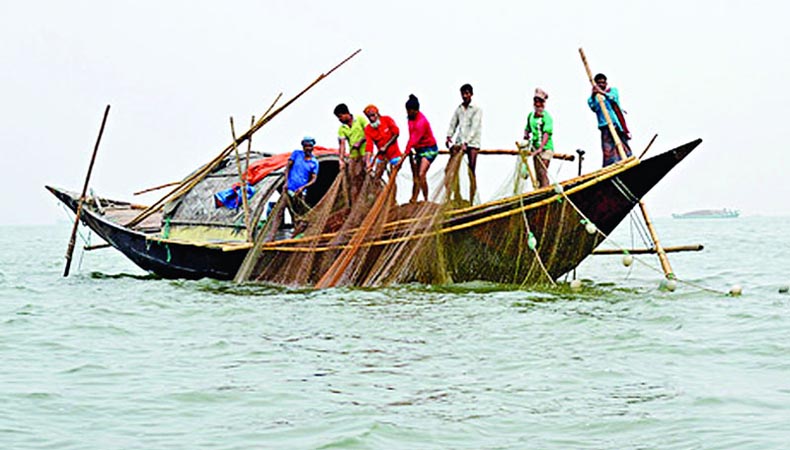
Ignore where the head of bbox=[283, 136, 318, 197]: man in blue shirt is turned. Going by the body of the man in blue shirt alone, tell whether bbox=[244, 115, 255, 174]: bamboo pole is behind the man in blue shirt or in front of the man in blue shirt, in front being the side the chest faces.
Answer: behind

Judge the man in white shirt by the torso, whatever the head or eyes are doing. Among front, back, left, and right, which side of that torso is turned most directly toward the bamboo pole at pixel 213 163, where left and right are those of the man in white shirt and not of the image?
right

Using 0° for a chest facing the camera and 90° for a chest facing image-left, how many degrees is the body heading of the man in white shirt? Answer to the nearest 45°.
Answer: approximately 45°

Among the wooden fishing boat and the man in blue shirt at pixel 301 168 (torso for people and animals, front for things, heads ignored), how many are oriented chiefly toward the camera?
1

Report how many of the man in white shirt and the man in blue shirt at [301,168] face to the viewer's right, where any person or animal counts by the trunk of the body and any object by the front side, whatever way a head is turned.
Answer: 0

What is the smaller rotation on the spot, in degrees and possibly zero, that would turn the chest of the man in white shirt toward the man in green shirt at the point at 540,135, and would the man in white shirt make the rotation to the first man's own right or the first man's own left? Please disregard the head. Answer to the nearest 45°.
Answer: approximately 135° to the first man's own left

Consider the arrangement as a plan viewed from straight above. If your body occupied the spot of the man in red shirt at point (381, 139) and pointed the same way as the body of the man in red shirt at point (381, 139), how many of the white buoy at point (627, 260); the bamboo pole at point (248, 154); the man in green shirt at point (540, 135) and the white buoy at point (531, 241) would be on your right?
1

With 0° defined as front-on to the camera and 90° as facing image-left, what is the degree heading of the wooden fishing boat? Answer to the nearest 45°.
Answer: approximately 270°

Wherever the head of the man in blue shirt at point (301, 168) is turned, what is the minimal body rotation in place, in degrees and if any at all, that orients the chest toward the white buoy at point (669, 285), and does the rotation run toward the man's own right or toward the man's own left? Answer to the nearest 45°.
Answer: approximately 45° to the man's own left

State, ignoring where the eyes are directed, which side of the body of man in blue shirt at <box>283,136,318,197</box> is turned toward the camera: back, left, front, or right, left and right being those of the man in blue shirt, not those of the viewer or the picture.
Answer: front
